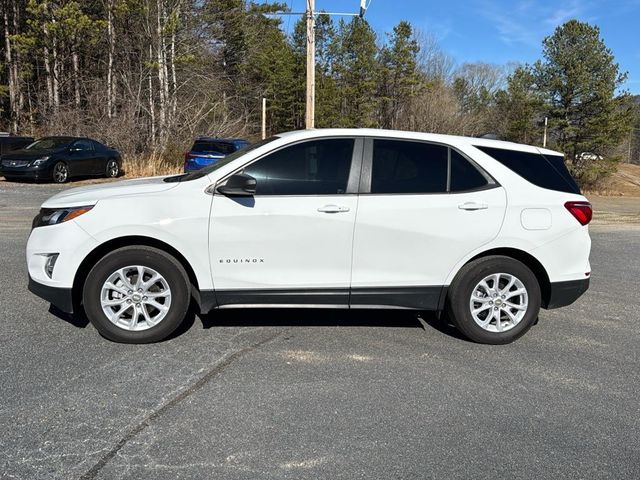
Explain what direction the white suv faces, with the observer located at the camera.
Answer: facing to the left of the viewer

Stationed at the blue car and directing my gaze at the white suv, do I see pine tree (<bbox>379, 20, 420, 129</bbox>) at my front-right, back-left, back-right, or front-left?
back-left

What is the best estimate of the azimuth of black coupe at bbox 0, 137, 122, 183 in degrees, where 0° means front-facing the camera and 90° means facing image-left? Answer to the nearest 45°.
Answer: approximately 45°

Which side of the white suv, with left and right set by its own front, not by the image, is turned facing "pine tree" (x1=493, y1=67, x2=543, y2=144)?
right

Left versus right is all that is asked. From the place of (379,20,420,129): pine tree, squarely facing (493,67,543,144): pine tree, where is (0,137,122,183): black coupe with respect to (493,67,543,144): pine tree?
right

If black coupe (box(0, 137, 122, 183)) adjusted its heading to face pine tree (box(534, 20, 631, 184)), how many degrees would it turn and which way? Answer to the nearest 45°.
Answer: approximately 135° to its left

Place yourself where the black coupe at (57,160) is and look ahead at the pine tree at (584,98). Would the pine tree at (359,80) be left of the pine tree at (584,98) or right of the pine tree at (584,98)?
left

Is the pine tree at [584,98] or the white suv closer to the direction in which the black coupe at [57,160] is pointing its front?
the white suv

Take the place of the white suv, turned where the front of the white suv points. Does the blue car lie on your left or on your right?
on your right

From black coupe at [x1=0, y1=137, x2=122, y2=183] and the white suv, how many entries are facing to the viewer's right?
0

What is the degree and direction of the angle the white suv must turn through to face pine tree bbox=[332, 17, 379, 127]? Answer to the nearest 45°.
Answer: approximately 90° to its right

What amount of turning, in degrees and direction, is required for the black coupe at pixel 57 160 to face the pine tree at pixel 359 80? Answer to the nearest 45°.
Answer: approximately 180°

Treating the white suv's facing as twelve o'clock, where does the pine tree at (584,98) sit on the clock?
The pine tree is roughly at 4 o'clock from the white suv.

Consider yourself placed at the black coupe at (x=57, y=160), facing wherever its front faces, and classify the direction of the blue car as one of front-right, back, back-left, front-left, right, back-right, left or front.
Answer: left
